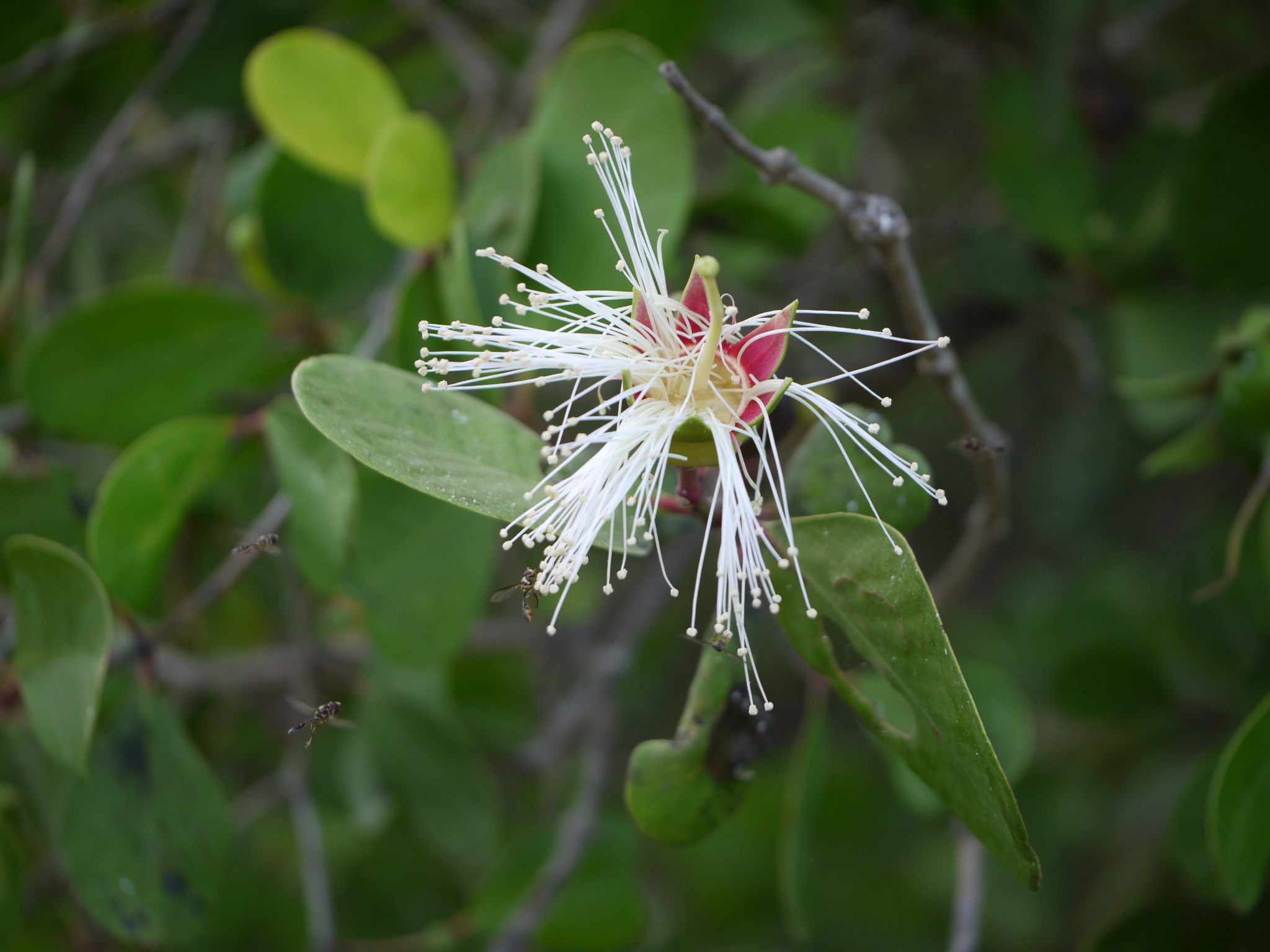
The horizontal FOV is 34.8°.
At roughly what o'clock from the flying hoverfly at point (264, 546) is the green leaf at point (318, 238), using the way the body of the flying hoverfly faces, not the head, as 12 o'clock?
The green leaf is roughly at 9 o'clock from the flying hoverfly.

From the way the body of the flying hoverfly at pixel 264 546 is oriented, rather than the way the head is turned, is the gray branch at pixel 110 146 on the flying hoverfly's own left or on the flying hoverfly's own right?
on the flying hoverfly's own left

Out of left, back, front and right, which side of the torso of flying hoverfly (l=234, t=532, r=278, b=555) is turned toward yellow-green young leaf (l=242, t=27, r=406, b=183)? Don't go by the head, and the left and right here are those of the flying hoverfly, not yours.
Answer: left

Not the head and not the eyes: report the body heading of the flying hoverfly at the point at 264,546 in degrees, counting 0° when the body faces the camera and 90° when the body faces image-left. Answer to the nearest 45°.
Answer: approximately 270°
